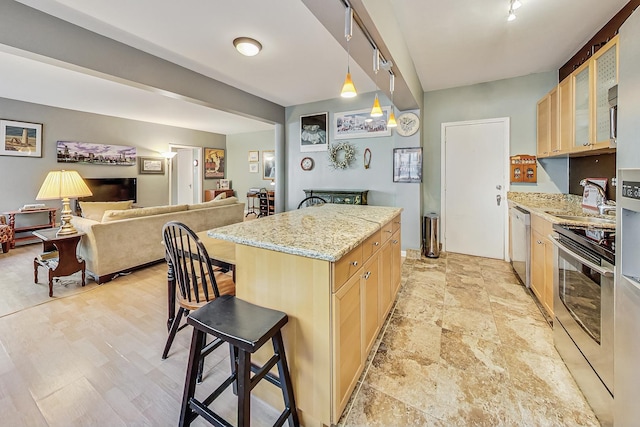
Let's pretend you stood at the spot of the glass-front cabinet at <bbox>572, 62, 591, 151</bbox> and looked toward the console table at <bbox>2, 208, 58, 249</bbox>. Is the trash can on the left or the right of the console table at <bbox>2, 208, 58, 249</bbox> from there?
right

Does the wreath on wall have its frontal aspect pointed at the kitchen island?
yes

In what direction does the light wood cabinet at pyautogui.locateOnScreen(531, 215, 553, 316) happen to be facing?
to the viewer's left

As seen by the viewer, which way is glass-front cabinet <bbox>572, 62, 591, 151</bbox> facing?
to the viewer's left

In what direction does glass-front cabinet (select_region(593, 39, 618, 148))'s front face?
to the viewer's left

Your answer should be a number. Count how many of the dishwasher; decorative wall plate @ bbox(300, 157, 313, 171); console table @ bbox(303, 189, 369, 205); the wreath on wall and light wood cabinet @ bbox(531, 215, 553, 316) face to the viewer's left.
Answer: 2

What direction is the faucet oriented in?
to the viewer's left

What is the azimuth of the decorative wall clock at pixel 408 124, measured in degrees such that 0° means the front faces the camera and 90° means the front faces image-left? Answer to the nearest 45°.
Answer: approximately 0°

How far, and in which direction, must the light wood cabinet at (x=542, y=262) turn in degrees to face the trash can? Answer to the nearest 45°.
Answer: approximately 45° to its right
